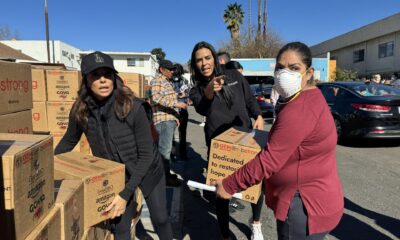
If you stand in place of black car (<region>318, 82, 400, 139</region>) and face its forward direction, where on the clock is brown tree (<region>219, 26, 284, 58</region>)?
The brown tree is roughly at 1 o'clock from the black car.

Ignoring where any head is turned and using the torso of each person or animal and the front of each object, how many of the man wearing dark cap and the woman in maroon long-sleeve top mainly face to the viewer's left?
1

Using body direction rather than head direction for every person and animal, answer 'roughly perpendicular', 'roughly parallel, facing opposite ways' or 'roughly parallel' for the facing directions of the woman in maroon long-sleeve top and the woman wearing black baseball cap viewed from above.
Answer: roughly perpendicular

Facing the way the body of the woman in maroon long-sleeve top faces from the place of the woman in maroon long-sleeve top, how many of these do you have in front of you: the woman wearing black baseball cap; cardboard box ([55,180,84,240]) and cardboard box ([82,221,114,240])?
3

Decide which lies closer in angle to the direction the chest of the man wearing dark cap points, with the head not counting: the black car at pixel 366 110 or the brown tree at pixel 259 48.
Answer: the black car

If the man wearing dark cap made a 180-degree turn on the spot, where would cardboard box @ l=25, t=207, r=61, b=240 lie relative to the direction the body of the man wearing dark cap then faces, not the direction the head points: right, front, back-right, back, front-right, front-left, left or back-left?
left

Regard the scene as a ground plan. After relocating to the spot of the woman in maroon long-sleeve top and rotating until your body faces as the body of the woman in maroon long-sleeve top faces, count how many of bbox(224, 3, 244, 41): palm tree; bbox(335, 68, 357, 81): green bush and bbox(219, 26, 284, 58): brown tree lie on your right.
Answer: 3

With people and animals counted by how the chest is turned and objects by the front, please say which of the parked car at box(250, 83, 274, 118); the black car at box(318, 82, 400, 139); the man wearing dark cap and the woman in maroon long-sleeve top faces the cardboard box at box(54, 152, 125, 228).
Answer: the woman in maroon long-sleeve top

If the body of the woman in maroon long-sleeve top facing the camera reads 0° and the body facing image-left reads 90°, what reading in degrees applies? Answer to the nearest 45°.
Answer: approximately 90°
